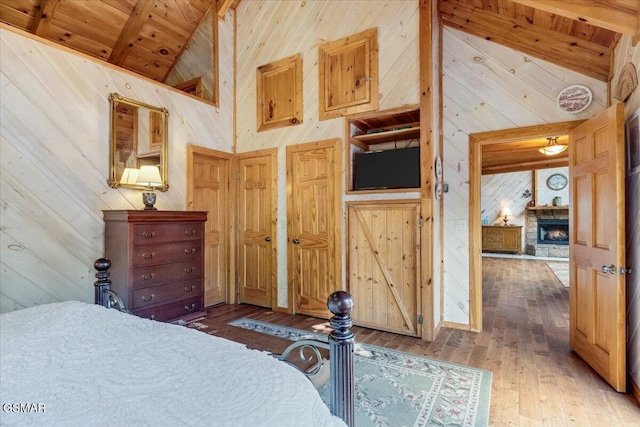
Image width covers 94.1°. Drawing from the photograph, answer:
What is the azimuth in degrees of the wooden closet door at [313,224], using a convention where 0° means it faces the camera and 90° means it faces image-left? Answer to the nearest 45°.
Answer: approximately 45°

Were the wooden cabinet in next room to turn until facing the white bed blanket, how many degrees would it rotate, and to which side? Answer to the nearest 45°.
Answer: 0° — it already faces it

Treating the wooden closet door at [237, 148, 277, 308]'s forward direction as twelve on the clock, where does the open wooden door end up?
The open wooden door is roughly at 9 o'clock from the wooden closet door.

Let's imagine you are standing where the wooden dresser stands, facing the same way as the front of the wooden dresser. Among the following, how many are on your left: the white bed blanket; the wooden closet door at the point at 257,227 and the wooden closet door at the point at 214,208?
2

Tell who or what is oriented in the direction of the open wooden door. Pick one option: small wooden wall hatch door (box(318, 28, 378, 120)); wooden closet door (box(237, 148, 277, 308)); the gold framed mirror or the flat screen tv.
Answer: the gold framed mirror

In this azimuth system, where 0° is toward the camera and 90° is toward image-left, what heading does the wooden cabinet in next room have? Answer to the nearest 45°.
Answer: approximately 0°
